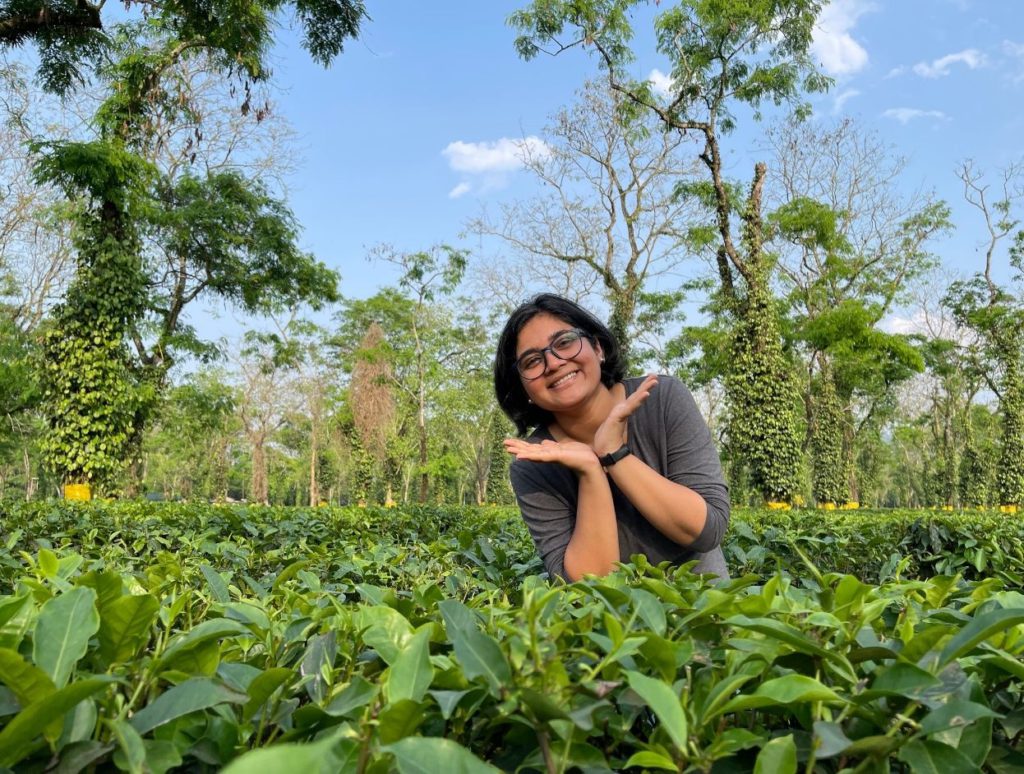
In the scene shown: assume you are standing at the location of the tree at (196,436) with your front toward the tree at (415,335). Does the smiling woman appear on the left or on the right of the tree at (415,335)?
right

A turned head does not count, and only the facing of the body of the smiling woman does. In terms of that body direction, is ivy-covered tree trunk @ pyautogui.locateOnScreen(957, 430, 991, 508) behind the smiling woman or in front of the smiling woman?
behind

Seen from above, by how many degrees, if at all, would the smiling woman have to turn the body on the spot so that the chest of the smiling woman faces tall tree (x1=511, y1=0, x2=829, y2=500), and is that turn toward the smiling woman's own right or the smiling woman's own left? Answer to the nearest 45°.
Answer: approximately 180°

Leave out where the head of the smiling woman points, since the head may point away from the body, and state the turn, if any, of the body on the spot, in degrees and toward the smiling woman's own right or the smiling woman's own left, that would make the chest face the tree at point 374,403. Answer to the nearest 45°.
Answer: approximately 180°

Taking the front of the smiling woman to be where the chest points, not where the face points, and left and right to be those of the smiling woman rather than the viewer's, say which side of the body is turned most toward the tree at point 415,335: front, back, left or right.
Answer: back

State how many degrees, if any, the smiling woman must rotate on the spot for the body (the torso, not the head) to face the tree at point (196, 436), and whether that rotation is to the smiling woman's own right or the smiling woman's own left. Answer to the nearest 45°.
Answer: approximately 135° to the smiling woman's own right

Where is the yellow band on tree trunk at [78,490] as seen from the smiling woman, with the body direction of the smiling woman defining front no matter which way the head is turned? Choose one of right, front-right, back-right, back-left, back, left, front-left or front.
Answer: back-right

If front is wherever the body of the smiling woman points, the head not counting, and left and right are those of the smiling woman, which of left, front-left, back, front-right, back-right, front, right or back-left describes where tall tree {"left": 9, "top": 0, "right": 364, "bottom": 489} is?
back-right

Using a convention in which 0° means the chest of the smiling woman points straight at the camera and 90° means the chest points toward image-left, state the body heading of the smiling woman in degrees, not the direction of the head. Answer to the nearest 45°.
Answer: approximately 0°

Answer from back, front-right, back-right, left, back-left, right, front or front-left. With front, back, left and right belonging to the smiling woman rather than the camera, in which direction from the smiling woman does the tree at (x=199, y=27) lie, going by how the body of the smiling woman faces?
back-right
